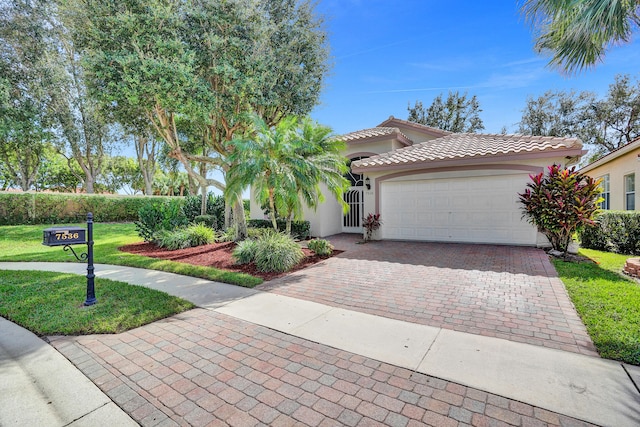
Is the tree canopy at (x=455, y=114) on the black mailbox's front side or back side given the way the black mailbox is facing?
on the back side

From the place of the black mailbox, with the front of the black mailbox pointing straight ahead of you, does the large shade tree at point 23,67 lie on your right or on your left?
on your right

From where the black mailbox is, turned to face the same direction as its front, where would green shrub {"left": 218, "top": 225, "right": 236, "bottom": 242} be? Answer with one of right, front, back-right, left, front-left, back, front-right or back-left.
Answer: back-right

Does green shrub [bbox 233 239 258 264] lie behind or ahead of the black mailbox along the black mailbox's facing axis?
behind

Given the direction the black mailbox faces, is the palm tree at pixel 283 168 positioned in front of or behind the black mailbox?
behind

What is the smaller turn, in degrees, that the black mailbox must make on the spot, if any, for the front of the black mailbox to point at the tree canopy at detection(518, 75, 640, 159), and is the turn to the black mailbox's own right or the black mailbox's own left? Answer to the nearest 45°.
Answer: approximately 180°

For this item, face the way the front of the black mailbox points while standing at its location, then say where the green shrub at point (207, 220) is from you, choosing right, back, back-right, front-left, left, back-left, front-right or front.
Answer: back-right

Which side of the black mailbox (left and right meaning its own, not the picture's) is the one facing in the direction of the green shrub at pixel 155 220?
right

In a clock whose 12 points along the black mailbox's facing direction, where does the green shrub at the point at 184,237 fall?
The green shrub is roughly at 4 o'clock from the black mailbox.

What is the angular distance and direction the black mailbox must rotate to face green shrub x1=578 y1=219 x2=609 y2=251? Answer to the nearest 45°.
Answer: approximately 180°

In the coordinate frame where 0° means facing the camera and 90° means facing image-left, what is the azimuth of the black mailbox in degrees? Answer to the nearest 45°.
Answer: approximately 90°

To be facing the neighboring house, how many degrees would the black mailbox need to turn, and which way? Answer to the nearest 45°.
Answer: approximately 180°
